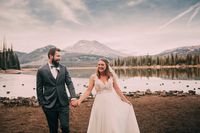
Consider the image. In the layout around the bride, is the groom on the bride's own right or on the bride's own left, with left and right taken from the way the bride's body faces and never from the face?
on the bride's own right

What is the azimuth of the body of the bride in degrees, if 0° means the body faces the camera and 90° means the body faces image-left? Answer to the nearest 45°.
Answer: approximately 0°
